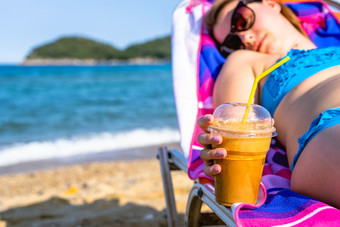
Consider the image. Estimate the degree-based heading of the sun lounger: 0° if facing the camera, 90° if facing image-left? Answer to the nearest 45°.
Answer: approximately 315°
